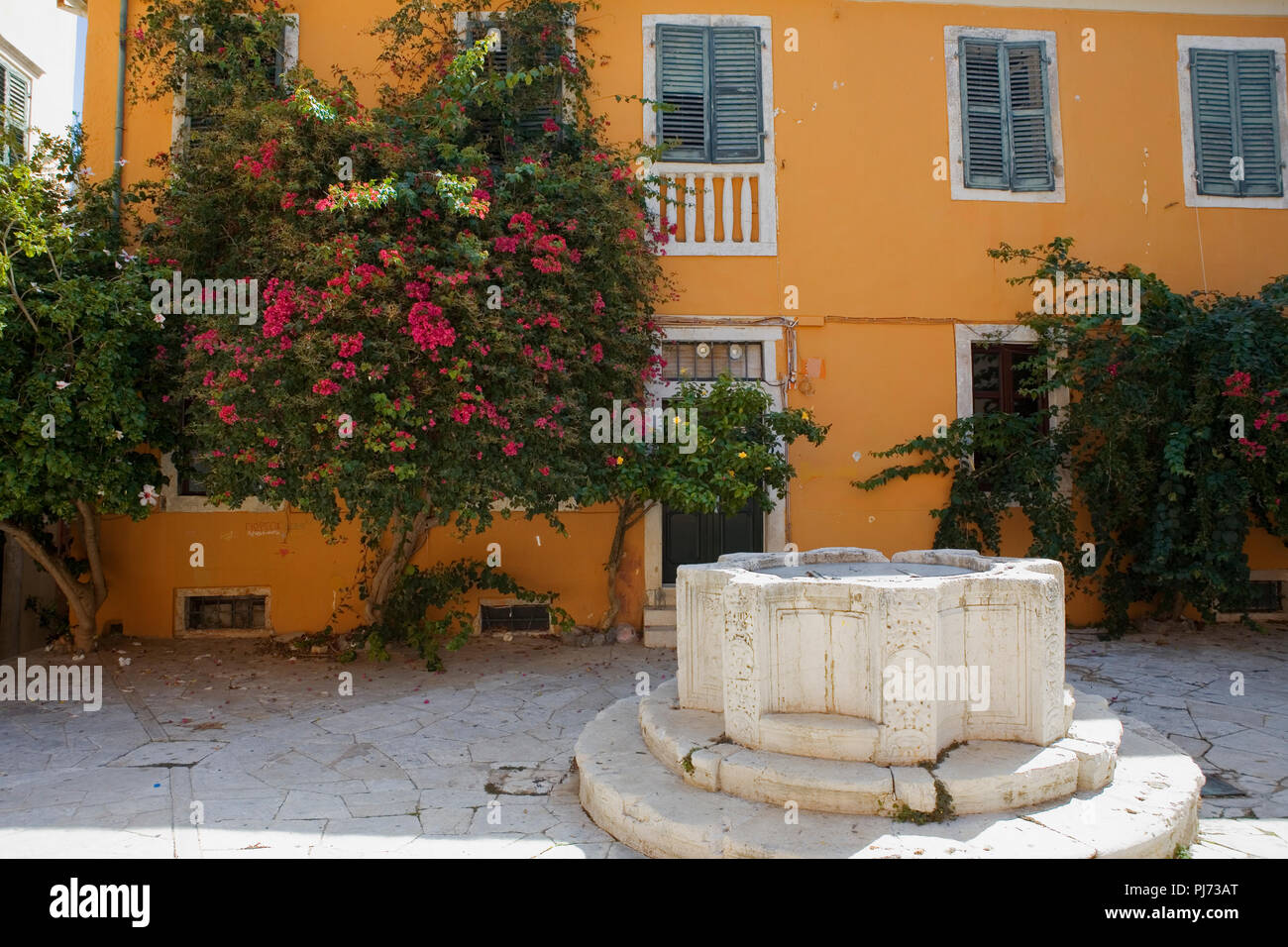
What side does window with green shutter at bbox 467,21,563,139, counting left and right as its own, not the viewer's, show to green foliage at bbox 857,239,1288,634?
left

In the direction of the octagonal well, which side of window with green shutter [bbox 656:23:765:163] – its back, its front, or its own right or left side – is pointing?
front

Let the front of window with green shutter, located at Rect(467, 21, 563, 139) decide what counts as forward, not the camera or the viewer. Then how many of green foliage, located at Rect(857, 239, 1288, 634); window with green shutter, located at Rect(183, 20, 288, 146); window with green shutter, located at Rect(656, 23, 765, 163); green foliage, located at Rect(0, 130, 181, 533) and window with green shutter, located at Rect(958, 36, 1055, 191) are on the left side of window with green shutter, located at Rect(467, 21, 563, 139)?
3

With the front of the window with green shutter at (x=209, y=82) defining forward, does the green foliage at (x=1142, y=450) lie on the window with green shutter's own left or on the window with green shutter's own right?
on the window with green shutter's own left

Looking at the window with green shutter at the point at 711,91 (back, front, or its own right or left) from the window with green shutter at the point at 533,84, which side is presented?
right

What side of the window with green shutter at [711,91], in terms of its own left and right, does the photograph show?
front

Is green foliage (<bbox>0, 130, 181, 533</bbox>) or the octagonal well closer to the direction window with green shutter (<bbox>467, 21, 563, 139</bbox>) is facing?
the octagonal well

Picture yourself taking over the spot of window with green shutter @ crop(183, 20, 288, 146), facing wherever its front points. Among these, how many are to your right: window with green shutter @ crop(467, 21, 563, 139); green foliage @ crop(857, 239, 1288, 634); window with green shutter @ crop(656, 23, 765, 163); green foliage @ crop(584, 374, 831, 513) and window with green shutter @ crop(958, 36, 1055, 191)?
0

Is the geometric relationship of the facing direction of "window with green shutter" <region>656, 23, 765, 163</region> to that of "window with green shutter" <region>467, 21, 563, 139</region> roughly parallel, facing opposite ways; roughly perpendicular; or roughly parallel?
roughly parallel

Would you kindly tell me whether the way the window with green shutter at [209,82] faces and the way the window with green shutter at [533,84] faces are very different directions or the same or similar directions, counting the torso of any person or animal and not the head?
same or similar directions

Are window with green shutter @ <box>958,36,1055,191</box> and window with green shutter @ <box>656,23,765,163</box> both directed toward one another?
no

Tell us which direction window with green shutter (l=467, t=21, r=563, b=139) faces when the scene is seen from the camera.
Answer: facing the viewer

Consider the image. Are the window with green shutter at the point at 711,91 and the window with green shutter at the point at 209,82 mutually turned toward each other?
no

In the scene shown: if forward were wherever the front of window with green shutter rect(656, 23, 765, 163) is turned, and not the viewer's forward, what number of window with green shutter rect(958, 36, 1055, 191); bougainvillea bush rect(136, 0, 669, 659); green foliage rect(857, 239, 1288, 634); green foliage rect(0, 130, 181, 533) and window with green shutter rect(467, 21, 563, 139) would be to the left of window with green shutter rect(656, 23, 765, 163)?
2

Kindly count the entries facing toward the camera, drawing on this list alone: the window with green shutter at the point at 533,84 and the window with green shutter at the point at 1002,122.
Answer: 2

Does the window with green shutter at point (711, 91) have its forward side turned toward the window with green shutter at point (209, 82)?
no

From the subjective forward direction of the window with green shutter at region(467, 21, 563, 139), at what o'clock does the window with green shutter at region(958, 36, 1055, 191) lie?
the window with green shutter at region(958, 36, 1055, 191) is roughly at 9 o'clock from the window with green shutter at region(467, 21, 563, 139).

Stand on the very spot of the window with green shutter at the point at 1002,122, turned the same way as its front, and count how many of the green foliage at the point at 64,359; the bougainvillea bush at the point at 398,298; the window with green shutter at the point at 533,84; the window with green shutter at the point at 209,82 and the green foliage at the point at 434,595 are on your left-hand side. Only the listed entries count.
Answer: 0

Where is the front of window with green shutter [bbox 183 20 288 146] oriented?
toward the camera

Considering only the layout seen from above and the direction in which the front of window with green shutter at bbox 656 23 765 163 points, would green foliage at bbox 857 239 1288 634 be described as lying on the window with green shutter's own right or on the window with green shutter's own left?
on the window with green shutter's own left

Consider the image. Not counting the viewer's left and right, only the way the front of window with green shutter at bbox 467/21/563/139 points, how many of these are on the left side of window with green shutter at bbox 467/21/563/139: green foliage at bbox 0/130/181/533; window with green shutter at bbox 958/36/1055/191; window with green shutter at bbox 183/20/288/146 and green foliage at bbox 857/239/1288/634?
2

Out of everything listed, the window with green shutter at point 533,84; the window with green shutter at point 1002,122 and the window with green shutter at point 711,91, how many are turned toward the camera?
3
